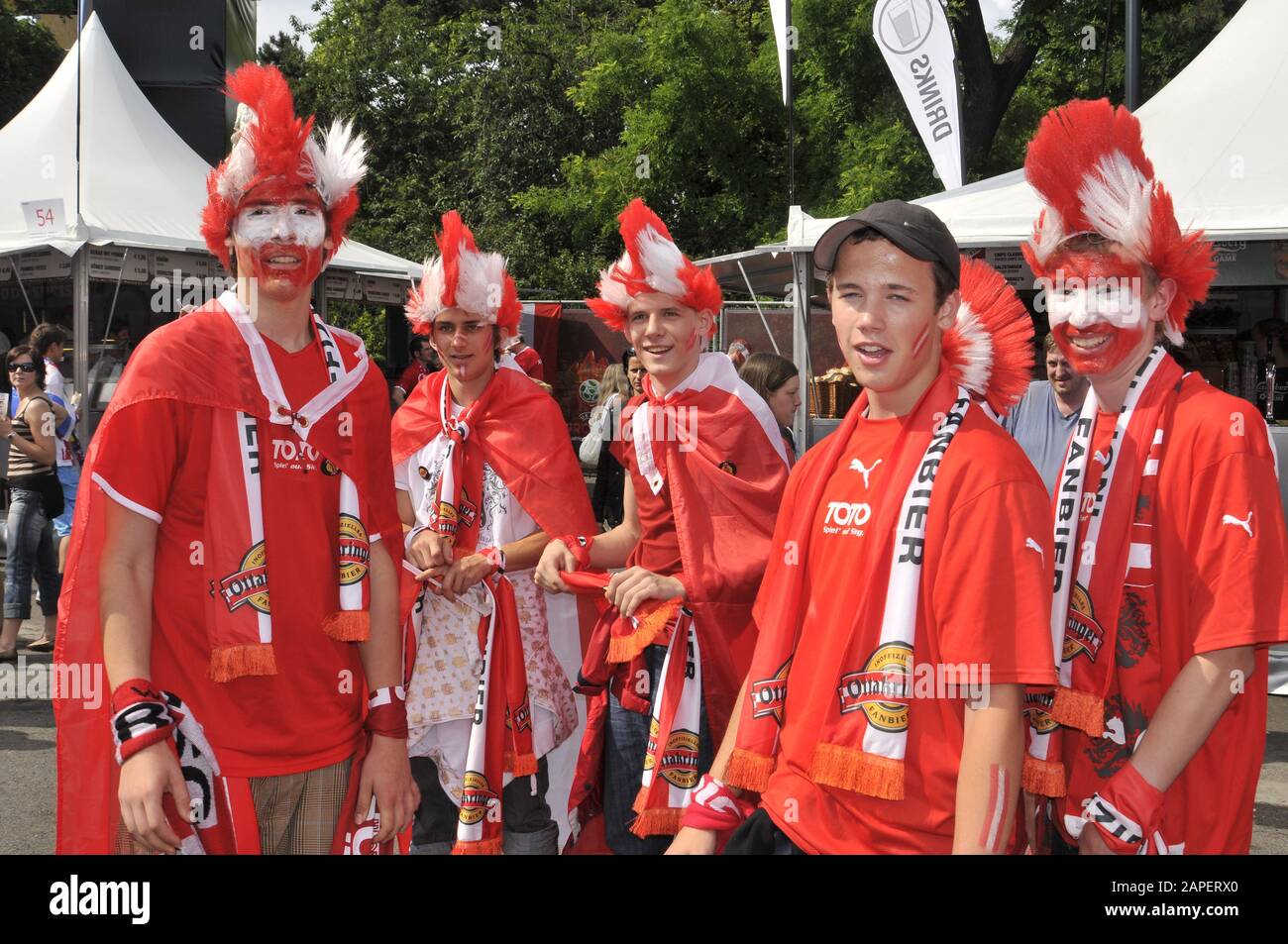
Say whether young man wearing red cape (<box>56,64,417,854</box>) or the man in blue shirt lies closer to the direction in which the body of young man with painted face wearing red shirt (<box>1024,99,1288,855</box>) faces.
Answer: the young man wearing red cape

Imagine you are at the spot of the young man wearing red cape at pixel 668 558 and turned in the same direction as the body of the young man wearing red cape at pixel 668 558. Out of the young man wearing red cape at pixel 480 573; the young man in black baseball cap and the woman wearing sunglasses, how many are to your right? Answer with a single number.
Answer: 2

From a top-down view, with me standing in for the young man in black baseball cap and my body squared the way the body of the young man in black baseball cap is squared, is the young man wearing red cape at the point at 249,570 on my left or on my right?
on my right

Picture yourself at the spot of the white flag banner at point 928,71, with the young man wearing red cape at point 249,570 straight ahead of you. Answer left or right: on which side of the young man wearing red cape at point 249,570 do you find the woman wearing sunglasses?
right

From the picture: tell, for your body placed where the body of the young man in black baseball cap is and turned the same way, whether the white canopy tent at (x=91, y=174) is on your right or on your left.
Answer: on your right

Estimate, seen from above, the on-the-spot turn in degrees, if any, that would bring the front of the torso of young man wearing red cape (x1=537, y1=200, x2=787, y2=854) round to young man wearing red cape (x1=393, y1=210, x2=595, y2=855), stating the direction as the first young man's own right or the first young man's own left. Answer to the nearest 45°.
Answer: approximately 90° to the first young man's own right

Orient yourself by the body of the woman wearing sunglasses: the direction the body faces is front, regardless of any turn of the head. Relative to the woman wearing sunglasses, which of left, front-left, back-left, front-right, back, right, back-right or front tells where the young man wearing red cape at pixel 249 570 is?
front-left

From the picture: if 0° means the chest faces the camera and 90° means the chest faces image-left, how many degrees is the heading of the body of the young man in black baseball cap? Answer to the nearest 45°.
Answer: approximately 45°

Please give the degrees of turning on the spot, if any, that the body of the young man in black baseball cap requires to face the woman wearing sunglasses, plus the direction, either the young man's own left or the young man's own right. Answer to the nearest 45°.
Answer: approximately 90° to the young man's own right

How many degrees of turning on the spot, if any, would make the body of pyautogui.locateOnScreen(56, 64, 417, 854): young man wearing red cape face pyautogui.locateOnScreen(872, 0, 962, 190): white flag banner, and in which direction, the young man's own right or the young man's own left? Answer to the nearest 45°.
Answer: approximately 135° to the young man's own left

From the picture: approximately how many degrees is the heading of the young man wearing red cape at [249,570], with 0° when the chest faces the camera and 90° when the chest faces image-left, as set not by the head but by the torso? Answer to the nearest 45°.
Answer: approximately 0°
